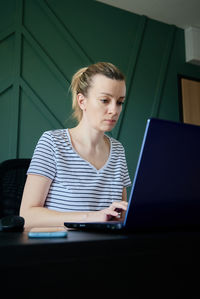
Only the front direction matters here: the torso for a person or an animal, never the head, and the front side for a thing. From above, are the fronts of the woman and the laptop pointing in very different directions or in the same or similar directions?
very different directions

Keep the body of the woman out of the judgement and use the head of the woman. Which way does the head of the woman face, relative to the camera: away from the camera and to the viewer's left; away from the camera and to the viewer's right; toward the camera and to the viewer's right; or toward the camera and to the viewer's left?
toward the camera and to the viewer's right

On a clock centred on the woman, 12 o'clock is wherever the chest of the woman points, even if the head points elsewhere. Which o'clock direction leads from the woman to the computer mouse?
The computer mouse is roughly at 2 o'clock from the woman.

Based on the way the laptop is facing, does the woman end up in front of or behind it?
in front

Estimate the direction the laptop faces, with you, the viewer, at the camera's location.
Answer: facing away from the viewer and to the left of the viewer
